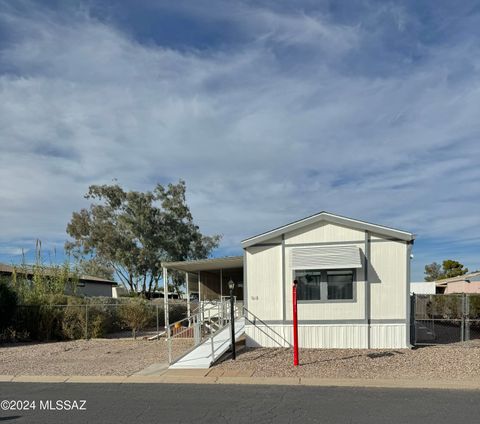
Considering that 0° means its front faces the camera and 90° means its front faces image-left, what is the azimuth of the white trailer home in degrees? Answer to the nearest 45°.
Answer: approximately 0°

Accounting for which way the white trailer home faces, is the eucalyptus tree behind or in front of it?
behind

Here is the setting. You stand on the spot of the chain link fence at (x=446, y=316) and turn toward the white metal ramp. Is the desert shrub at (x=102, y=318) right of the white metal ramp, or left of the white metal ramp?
right

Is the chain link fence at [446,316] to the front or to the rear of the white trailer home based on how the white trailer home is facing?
to the rear

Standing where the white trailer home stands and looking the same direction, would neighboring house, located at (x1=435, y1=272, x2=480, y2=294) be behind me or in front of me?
behind

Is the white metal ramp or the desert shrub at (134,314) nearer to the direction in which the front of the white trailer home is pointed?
the white metal ramp
